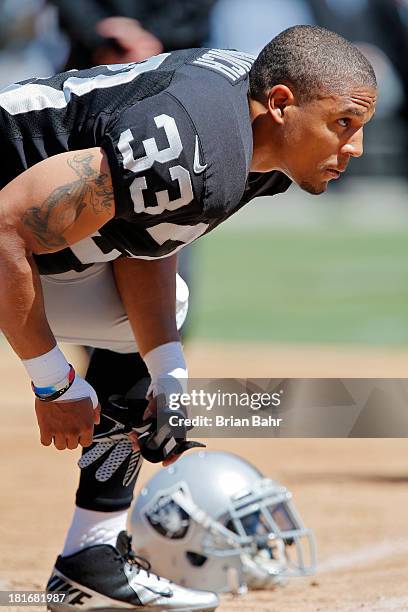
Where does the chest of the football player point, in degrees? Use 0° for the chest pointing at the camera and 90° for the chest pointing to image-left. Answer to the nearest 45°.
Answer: approximately 270°

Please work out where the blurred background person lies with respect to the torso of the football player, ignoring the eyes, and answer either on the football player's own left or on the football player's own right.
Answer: on the football player's own left
